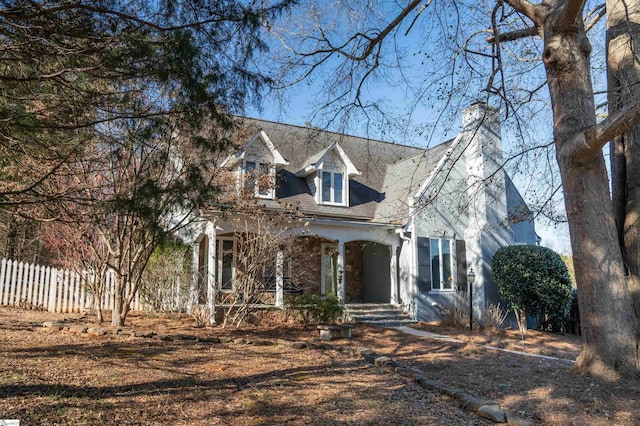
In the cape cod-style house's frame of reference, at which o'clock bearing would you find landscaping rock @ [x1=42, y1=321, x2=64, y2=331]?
The landscaping rock is roughly at 3 o'clock from the cape cod-style house.

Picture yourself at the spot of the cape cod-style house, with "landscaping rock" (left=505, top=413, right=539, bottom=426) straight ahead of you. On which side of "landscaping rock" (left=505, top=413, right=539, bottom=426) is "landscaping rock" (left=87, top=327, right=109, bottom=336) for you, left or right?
right

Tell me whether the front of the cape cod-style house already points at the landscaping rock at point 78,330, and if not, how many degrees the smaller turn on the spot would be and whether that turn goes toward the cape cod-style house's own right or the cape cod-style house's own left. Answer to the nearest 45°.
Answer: approximately 90° to the cape cod-style house's own right

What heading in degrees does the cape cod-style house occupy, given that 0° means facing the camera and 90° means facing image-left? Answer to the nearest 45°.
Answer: approximately 315°
